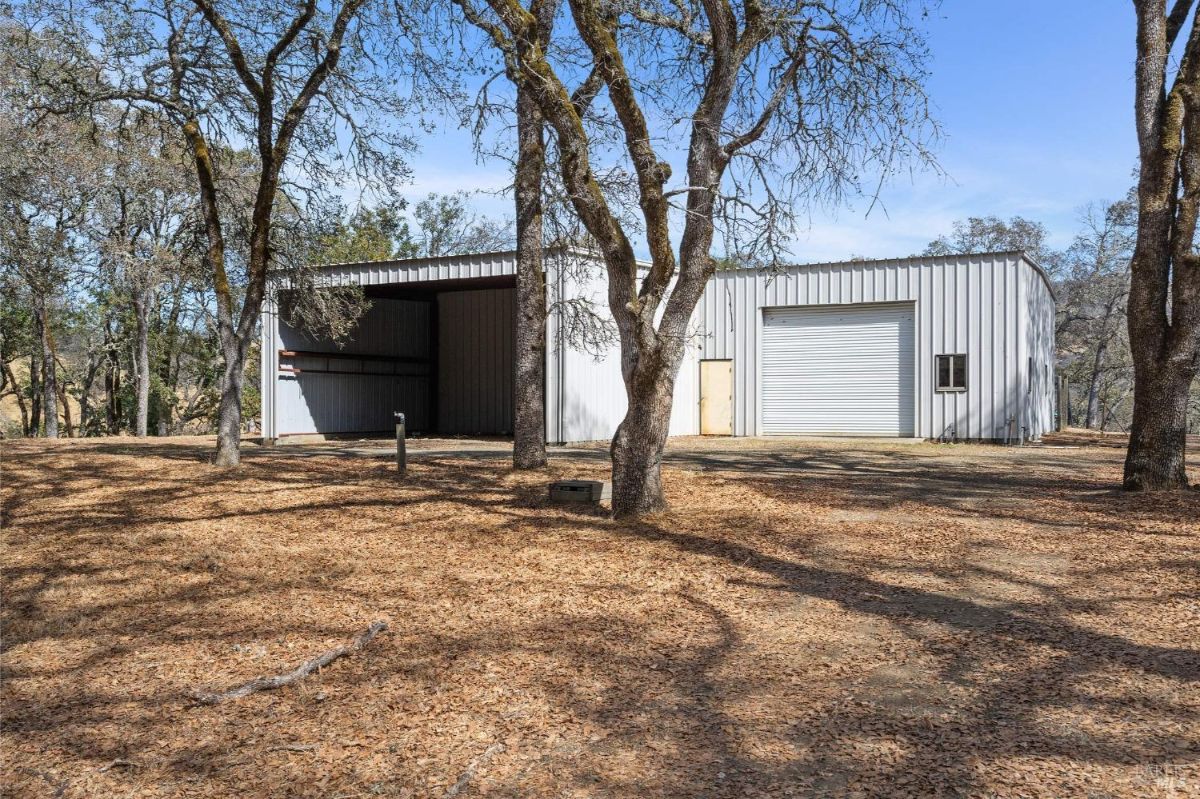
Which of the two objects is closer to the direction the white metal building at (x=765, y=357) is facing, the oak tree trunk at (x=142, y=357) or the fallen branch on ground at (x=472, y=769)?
the fallen branch on ground

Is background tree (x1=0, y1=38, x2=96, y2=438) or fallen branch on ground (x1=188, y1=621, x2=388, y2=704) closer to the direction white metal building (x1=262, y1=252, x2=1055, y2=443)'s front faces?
the fallen branch on ground

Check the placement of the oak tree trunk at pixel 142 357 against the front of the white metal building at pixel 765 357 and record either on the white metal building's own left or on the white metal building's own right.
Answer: on the white metal building's own right

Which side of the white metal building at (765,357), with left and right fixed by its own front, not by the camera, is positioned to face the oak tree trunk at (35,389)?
right

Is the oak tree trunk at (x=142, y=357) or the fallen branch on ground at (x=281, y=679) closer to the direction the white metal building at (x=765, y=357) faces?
the fallen branch on ground

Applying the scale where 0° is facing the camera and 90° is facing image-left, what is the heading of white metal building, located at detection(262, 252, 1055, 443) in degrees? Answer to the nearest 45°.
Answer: approximately 0°

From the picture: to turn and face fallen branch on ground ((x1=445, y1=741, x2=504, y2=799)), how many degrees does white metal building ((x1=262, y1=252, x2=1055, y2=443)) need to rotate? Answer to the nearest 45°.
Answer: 0° — it already faces it

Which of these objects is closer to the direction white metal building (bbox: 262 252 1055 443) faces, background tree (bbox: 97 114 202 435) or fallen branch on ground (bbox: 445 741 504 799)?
the fallen branch on ground

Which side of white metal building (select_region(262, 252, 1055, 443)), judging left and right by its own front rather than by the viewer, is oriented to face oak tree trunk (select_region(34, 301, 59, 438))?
right

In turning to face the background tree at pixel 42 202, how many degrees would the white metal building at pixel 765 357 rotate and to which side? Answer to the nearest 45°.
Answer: approximately 90° to its right

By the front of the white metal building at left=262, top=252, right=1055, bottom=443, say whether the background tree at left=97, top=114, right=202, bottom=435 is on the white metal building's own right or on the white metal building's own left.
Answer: on the white metal building's own right

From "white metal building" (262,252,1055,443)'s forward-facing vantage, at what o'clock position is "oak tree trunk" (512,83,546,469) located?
The oak tree trunk is roughly at 1 o'clock from the white metal building.

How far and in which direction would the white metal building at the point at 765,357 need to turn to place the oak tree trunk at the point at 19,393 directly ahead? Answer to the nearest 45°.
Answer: approximately 90° to its right
